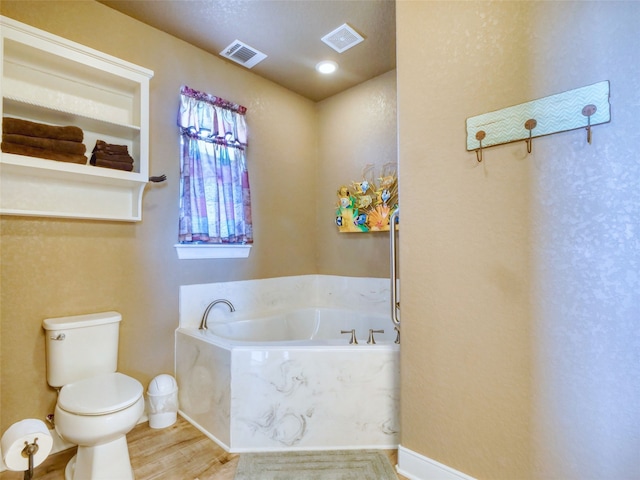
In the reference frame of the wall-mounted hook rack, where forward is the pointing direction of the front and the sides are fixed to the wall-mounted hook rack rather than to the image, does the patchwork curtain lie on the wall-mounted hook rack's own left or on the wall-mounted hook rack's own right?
on the wall-mounted hook rack's own right

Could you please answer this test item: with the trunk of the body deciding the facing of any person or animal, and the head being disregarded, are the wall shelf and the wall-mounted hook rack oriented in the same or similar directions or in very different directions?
very different directions

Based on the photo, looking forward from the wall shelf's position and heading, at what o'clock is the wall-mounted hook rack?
The wall-mounted hook rack is roughly at 12 o'clock from the wall shelf.

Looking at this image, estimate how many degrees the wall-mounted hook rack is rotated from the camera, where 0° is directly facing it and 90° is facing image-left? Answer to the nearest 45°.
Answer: approximately 45°

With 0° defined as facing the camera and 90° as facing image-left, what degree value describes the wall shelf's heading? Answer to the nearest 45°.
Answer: approximately 315°

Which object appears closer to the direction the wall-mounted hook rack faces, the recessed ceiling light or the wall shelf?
the wall shelf

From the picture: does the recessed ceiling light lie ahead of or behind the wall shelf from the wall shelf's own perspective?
ahead

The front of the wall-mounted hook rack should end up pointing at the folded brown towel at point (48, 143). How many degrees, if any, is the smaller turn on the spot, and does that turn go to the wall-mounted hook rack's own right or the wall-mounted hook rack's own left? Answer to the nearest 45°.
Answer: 0° — it already faces it

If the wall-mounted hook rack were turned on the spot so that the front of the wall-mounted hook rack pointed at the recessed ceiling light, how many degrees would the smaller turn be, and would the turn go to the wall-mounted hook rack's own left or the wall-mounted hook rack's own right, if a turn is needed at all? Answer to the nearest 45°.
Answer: approximately 90° to the wall-mounted hook rack's own right
